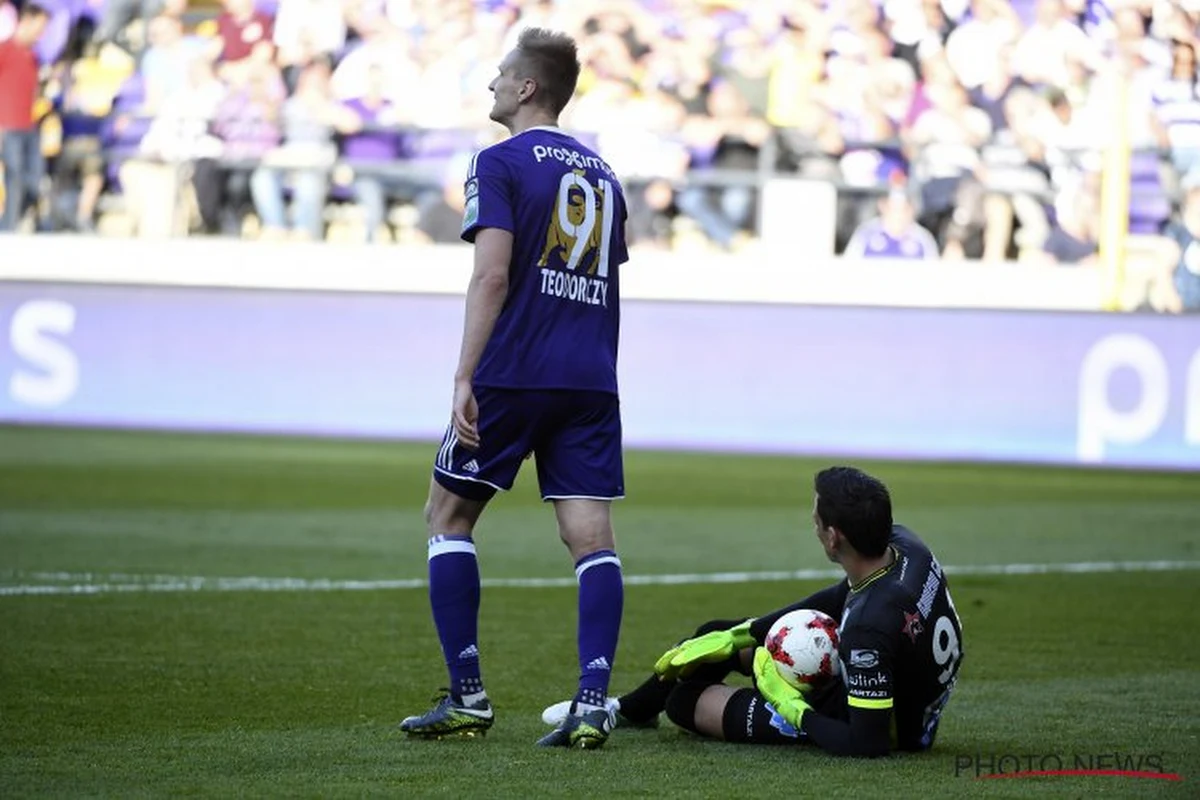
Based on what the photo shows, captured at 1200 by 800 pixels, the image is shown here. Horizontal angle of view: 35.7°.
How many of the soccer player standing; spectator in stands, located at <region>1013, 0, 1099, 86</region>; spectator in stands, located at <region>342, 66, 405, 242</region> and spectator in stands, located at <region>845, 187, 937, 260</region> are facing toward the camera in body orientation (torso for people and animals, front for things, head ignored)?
3

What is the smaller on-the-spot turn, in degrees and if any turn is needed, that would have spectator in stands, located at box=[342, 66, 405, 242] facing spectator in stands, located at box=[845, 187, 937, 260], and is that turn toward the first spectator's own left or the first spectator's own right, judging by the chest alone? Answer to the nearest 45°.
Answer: approximately 90° to the first spectator's own left

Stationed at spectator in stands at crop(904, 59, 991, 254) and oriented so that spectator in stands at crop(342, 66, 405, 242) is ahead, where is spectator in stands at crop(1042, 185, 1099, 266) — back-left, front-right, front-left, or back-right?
back-left

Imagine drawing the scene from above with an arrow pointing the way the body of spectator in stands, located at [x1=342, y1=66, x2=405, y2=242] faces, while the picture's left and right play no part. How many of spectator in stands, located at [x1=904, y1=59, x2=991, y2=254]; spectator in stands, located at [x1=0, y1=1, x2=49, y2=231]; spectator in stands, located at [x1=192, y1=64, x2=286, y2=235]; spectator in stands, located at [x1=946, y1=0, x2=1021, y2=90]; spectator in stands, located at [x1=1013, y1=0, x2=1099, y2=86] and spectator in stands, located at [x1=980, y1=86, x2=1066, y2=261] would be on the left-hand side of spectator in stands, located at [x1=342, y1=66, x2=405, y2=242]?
4

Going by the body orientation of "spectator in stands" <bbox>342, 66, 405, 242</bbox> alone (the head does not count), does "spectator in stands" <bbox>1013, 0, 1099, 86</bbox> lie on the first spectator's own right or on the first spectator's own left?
on the first spectator's own left

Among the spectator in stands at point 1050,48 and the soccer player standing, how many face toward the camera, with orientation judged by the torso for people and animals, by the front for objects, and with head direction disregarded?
1

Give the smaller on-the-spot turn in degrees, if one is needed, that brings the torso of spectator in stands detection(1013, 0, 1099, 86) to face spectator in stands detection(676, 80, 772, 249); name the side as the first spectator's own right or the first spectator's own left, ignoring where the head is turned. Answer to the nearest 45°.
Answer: approximately 90° to the first spectator's own right
